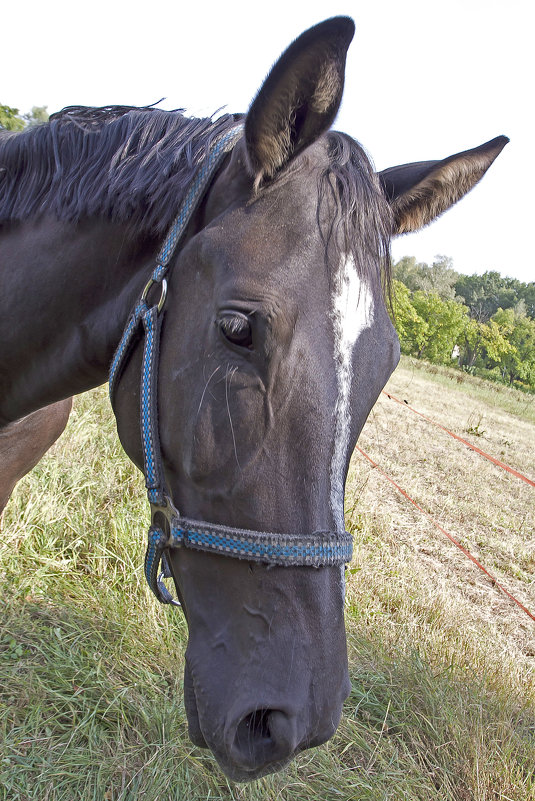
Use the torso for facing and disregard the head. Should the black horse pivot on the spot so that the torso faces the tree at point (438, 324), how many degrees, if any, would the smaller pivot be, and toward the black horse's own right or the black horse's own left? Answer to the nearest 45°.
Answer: approximately 135° to the black horse's own left

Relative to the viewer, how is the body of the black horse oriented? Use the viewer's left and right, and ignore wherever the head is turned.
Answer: facing the viewer and to the right of the viewer

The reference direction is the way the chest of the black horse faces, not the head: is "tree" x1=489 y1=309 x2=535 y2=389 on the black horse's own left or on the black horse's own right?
on the black horse's own left
